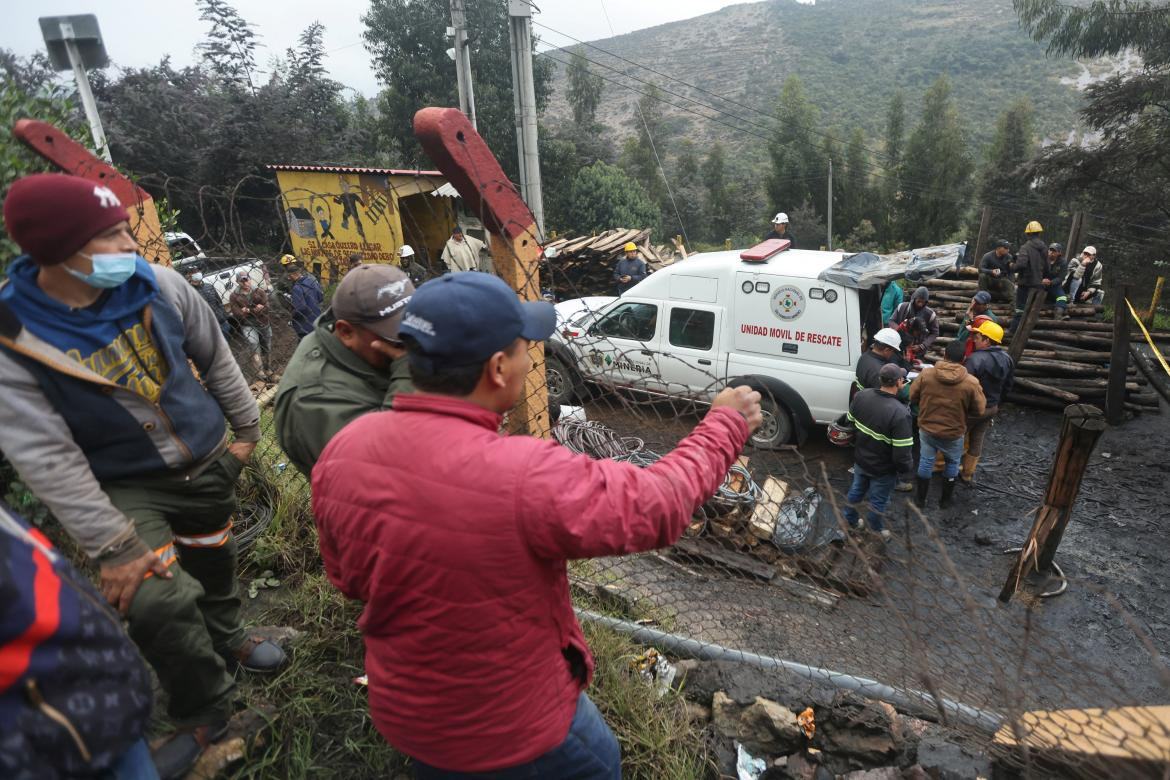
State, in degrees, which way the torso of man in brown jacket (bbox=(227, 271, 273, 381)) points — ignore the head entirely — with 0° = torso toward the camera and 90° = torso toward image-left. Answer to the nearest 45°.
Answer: approximately 0°

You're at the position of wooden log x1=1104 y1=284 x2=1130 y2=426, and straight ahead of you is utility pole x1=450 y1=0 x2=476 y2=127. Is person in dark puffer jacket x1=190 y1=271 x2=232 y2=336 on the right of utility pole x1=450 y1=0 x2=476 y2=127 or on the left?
left

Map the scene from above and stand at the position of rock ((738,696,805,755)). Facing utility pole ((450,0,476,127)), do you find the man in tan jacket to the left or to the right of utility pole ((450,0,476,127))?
right

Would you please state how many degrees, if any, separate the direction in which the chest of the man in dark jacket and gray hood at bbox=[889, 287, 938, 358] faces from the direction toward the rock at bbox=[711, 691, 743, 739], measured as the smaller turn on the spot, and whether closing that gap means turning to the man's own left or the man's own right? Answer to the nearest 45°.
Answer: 0° — they already face it

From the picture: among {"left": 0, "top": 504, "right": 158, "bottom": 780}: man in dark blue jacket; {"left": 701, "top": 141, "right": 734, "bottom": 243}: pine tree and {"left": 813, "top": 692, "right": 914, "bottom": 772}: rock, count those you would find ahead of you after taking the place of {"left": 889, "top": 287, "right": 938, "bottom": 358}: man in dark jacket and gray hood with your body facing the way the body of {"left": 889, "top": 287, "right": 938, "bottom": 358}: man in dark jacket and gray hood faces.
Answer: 2

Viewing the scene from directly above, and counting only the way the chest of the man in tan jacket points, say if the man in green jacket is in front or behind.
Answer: behind

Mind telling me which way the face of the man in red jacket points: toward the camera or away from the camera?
away from the camera

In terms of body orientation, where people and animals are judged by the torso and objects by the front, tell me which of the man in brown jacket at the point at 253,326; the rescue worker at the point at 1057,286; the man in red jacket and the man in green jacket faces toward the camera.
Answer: the man in brown jacket at the point at 253,326

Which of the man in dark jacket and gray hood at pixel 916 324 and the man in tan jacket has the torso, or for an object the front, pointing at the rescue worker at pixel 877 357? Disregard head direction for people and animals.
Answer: the man in dark jacket and gray hood at pixel 916 324

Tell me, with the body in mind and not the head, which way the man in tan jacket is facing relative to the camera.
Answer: away from the camera

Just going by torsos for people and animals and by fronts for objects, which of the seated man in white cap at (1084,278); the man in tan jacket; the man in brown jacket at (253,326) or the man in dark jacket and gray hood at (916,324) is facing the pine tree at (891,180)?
the man in tan jacket

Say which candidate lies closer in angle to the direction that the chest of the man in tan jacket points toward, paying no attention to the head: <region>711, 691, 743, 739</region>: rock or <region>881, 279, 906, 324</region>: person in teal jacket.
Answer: the person in teal jacket

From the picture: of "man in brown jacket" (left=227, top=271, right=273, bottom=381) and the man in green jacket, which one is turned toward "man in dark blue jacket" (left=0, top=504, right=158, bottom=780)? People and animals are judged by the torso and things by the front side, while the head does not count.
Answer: the man in brown jacket
